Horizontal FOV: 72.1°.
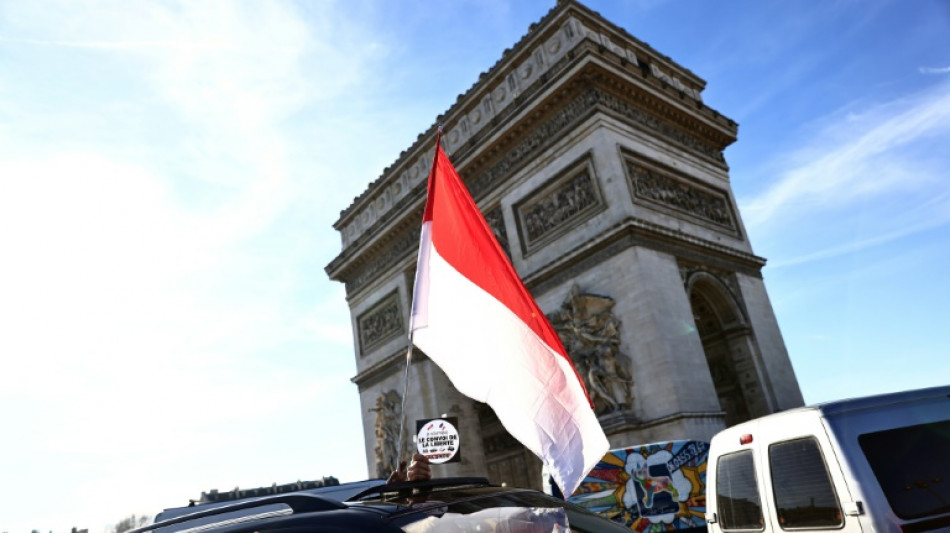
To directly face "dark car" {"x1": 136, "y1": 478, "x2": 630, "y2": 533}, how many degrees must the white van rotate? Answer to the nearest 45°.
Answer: approximately 180°

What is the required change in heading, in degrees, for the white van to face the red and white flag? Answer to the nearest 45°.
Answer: approximately 135° to its left

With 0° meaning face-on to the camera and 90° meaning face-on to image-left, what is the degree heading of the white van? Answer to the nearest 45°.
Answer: approximately 225°

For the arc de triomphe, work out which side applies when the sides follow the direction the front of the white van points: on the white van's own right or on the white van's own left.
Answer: on the white van's own left

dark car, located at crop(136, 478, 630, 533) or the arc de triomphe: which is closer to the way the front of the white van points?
the arc de triomphe
